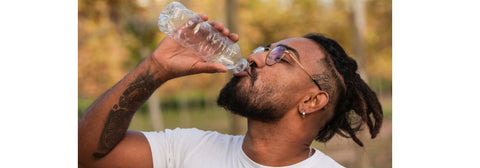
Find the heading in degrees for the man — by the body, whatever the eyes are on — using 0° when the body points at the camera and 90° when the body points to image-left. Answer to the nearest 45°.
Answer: approximately 45°

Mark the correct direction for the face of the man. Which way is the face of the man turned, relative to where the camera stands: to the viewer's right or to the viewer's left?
to the viewer's left

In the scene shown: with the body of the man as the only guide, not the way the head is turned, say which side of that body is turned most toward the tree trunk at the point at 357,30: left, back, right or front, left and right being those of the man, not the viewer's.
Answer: back
